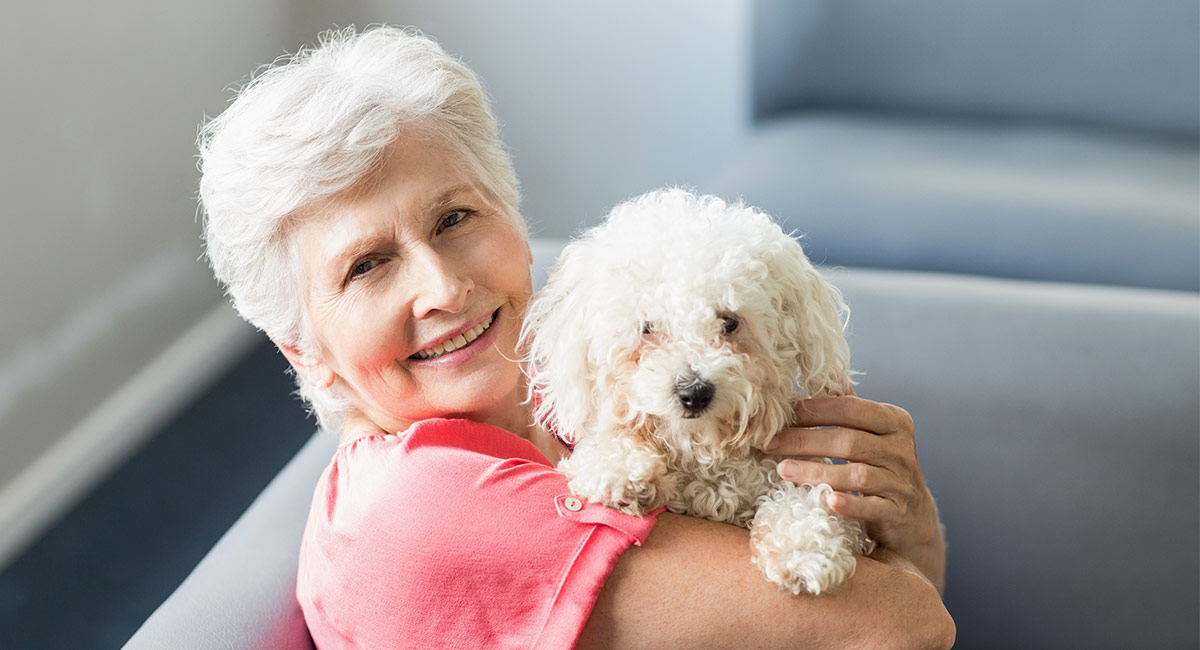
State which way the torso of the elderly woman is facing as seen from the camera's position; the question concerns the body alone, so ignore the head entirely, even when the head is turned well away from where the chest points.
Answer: to the viewer's right

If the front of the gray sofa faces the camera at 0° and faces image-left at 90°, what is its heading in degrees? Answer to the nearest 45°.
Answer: approximately 0°

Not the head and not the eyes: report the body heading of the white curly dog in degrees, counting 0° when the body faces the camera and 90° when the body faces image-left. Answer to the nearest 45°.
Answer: approximately 0°
